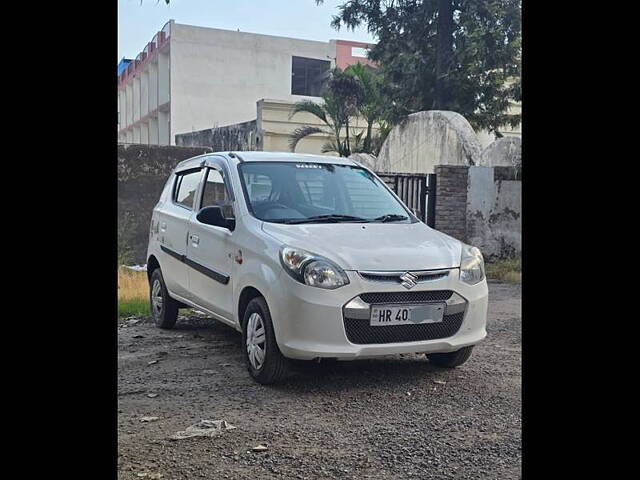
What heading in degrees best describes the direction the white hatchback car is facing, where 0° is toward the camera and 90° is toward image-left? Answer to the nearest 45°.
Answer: approximately 315°

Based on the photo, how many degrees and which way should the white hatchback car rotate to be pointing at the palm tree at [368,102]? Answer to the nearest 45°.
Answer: approximately 135° to its left

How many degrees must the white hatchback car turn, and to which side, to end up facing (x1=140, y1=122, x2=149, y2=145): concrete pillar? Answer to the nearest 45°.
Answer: approximately 135° to its left

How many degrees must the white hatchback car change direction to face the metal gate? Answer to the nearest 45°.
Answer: approximately 135° to its left

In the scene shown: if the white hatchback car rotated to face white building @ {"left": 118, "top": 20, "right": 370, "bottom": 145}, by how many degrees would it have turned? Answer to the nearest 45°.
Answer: approximately 135° to its left

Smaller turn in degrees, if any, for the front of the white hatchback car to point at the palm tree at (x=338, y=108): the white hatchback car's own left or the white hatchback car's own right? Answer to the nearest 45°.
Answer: approximately 135° to the white hatchback car's own left

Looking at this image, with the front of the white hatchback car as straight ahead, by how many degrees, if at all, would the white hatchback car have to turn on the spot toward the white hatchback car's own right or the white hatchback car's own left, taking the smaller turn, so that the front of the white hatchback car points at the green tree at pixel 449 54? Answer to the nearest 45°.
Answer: approximately 135° to the white hatchback car's own left
